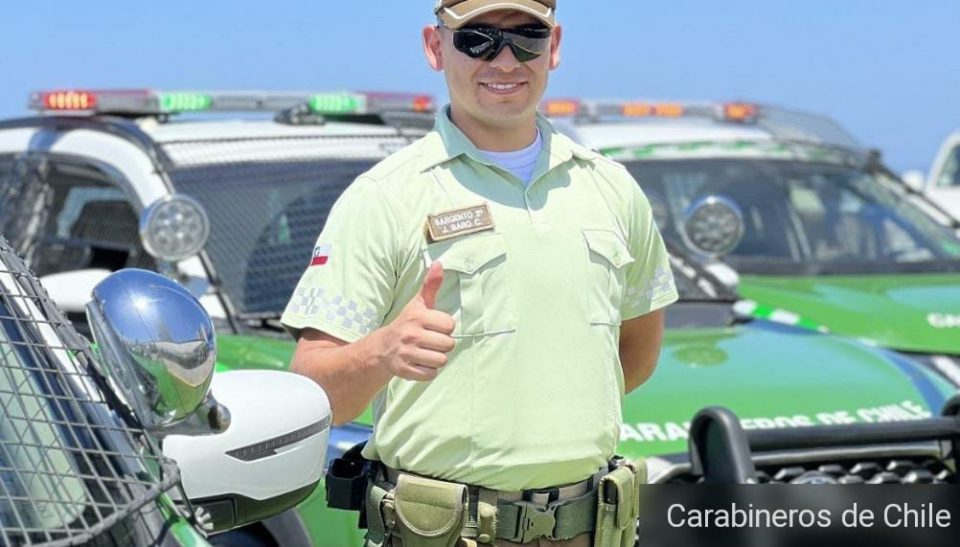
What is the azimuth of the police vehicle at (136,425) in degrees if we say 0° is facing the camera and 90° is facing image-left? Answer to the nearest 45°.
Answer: approximately 315°

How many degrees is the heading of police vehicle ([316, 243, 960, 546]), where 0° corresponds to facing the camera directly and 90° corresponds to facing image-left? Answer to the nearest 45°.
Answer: approximately 315°

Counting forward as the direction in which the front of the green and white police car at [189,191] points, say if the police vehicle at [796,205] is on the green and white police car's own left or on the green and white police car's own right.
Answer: on the green and white police car's own left

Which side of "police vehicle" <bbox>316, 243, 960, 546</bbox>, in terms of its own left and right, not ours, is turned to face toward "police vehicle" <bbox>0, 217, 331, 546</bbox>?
right

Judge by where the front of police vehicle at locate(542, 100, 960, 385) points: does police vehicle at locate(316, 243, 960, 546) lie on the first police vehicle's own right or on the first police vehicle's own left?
on the first police vehicle's own right

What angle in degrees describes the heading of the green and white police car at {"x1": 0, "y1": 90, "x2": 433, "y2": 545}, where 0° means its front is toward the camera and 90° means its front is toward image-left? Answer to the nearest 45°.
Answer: approximately 315°

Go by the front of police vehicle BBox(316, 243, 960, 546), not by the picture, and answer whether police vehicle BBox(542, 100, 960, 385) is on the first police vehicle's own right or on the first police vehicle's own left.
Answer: on the first police vehicle's own left

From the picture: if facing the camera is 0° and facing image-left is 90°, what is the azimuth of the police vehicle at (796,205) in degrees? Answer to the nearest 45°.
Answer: approximately 315°

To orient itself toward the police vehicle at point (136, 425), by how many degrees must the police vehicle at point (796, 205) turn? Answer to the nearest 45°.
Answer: approximately 45° to its right

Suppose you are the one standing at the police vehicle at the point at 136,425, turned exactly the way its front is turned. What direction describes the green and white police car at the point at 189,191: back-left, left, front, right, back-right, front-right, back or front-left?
back-left
